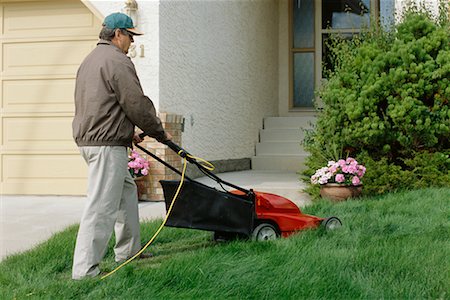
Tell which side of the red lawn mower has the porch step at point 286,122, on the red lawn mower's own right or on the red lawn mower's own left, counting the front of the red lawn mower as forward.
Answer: on the red lawn mower's own left

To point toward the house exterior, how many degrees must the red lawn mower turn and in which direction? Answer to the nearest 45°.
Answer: approximately 135° to its left

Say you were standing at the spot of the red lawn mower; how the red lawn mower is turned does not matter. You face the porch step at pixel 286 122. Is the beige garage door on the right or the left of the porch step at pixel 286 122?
left

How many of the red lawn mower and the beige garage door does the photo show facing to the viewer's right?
1

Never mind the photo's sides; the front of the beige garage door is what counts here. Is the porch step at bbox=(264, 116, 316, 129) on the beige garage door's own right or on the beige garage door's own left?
on the beige garage door's own left

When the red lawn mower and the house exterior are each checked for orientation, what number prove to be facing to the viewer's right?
1

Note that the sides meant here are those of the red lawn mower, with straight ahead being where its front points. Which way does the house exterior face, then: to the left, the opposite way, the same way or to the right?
to the right

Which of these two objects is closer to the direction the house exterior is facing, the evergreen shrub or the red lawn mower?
the red lawn mower

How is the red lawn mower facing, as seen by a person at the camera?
facing to the right of the viewer
